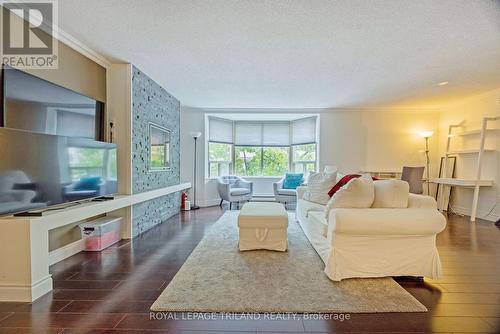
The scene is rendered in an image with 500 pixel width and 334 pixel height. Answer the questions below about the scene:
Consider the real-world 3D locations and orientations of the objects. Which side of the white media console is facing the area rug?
front

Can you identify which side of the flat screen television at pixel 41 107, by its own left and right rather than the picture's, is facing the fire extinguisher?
left

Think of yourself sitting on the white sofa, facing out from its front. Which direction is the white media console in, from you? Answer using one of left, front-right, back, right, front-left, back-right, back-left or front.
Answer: front-left

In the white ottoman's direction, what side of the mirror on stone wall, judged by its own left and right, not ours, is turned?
front

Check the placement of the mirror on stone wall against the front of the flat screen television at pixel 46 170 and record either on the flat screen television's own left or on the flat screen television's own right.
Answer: on the flat screen television's own left

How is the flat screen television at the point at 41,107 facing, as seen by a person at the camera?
facing the viewer and to the right of the viewer

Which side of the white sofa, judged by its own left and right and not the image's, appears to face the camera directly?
left

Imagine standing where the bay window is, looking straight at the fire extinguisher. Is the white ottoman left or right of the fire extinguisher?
left

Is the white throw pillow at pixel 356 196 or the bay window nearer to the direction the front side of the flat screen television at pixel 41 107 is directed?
the white throw pillow

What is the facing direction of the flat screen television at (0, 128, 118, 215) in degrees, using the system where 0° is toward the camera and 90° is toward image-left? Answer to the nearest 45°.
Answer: approximately 315°

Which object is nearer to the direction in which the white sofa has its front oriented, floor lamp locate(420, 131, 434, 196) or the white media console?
the white media console
